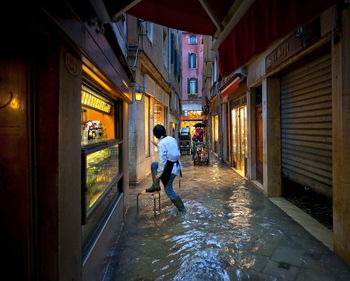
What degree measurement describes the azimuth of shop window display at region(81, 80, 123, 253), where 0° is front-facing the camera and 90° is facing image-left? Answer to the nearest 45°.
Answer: approximately 315°

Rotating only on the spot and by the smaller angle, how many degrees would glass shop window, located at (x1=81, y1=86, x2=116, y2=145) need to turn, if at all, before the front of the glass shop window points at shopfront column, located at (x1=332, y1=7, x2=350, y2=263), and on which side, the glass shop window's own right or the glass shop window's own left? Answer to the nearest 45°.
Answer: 0° — it already faces it

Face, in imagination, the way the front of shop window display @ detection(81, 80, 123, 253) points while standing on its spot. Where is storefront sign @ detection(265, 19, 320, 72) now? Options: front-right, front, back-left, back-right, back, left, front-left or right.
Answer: front-left

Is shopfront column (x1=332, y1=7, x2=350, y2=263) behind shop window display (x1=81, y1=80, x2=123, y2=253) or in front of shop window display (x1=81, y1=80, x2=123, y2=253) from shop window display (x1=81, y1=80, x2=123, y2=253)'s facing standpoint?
in front

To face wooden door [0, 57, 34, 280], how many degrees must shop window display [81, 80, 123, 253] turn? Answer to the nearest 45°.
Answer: approximately 45° to its right

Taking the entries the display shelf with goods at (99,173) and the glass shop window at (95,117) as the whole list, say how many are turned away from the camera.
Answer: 0

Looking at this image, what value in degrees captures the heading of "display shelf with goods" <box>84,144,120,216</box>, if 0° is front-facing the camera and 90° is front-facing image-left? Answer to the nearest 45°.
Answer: approximately 315°

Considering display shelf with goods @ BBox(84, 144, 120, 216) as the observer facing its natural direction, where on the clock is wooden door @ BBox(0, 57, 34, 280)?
The wooden door is roughly at 2 o'clock from the display shelf with goods.
